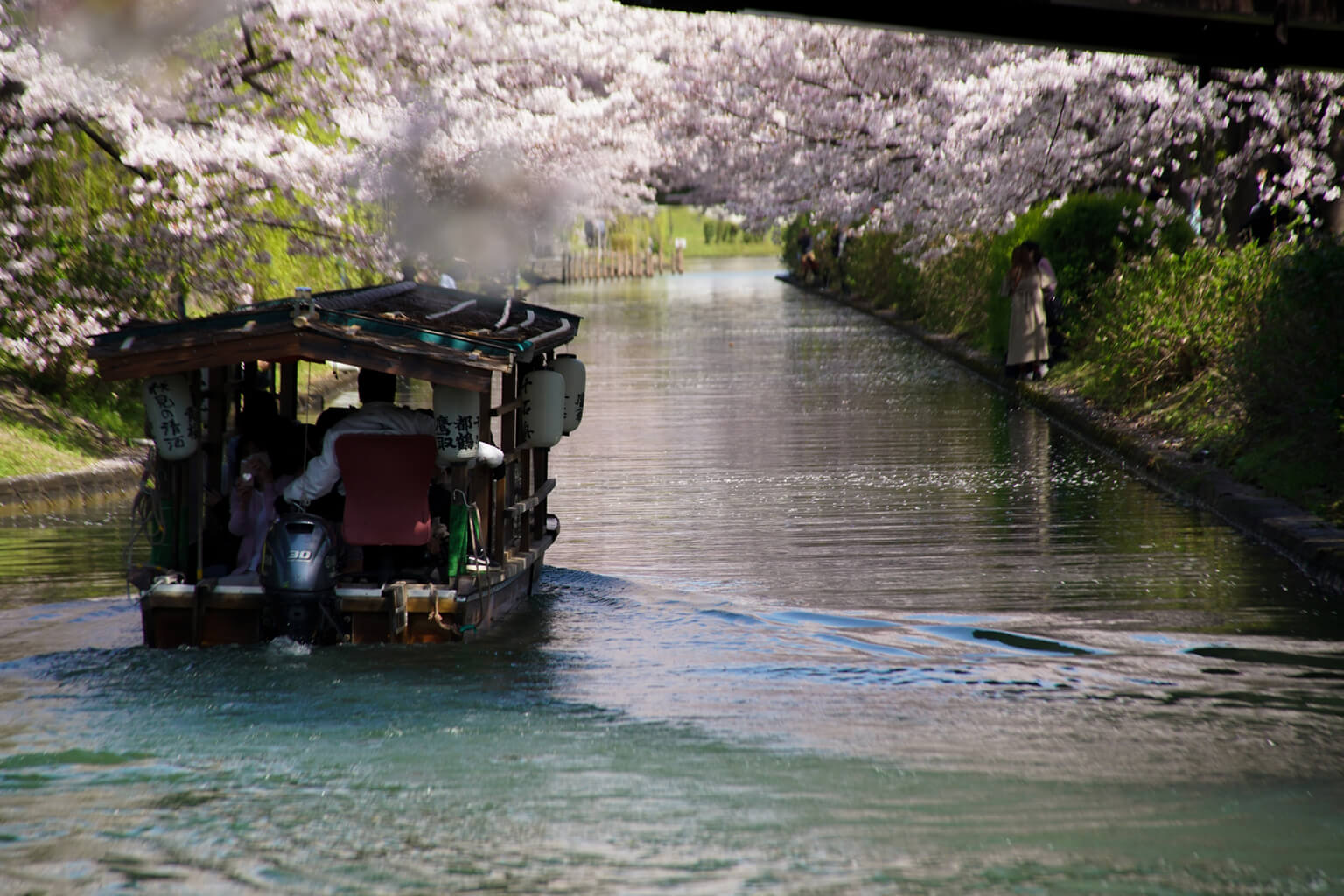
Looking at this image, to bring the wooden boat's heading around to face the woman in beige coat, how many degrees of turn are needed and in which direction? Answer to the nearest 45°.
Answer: approximately 45° to its right

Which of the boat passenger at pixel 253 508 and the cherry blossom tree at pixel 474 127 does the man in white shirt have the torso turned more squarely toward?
the cherry blossom tree

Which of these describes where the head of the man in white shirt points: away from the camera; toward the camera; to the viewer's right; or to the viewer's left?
away from the camera

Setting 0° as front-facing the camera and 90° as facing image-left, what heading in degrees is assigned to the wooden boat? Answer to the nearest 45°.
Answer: approximately 180°

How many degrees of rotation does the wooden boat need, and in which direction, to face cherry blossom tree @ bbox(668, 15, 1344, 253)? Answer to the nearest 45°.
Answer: approximately 45° to its right

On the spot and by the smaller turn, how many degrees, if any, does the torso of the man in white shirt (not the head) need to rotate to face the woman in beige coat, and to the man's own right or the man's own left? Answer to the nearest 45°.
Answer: approximately 45° to the man's own right

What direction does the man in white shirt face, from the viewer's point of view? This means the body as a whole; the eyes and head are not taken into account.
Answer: away from the camera
